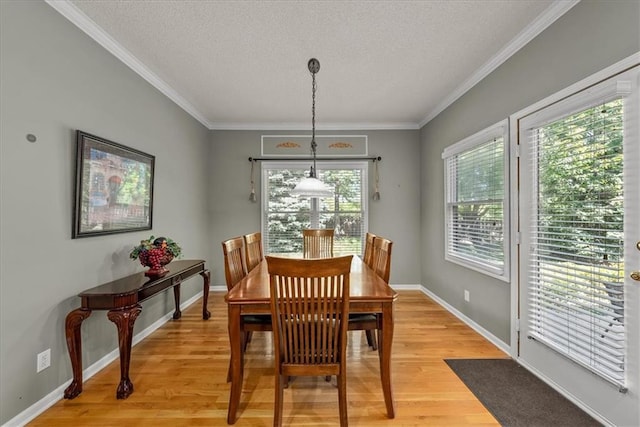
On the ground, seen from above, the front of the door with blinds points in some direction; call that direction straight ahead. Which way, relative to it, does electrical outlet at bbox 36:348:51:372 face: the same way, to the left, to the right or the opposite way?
the opposite way

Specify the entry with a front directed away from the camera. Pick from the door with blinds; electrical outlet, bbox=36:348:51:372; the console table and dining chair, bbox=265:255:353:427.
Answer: the dining chair

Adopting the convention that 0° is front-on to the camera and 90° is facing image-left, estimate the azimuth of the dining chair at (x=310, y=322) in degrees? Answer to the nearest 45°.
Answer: approximately 180°

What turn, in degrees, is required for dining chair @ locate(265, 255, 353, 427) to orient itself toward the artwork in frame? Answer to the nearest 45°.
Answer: approximately 45° to its left

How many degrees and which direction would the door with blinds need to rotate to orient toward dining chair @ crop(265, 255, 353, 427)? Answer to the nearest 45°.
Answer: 0° — it already faces it

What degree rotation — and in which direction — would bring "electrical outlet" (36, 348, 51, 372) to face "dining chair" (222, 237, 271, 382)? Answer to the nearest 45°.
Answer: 0° — it already faces it

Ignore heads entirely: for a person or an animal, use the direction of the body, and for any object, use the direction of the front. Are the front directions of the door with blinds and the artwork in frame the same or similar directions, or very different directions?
very different directions

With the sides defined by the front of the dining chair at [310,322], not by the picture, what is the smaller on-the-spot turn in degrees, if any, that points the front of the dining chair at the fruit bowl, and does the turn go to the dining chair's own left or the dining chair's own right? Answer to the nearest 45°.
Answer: approximately 45° to the dining chair's own left

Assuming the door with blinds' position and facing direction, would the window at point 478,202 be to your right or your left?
on your right

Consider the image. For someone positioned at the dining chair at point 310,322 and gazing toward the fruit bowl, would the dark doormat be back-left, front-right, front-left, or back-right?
back-right

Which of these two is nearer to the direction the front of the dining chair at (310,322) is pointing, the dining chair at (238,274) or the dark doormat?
the dining chair

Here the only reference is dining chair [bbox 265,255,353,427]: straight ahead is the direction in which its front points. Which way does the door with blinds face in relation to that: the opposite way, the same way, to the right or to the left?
to the left
